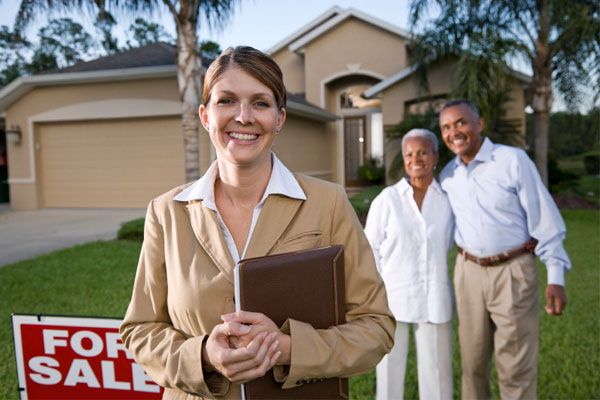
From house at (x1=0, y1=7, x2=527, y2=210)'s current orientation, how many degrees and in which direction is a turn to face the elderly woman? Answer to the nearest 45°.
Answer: approximately 45° to its left

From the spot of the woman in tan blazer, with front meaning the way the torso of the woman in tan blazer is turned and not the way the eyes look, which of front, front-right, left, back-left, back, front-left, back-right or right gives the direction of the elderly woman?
back-left

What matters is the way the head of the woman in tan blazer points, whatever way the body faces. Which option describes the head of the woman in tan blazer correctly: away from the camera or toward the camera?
toward the camera

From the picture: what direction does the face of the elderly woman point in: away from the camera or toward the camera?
toward the camera

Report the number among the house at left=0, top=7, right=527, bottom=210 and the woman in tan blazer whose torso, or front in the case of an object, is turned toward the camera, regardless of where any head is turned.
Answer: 2

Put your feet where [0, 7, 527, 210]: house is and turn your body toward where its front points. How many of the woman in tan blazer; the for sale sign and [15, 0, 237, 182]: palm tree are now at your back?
0

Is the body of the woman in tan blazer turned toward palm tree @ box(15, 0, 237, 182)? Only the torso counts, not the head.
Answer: no

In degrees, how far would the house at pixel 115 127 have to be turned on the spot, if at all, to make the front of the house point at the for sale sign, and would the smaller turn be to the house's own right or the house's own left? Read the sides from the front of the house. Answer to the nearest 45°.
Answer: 0° — it already faces it

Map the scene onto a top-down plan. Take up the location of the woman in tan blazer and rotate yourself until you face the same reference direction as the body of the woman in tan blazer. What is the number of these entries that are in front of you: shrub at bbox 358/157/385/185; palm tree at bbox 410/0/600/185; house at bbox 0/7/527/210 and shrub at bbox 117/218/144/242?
0

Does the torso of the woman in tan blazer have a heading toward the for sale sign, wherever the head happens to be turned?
no

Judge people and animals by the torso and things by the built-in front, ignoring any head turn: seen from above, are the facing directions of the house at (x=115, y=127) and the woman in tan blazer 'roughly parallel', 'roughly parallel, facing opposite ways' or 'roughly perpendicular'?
roughly parallel

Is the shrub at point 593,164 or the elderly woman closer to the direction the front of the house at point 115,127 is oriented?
the elderly woman

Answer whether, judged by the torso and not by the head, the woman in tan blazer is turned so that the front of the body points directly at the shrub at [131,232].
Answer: no

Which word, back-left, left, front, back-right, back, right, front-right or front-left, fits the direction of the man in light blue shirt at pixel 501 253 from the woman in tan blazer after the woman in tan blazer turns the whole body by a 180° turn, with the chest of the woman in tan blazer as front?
front-right

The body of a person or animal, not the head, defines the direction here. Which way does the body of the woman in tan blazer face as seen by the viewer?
toward the camera

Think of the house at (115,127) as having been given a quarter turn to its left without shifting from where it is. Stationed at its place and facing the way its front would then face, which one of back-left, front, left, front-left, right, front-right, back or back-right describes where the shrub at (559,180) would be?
front

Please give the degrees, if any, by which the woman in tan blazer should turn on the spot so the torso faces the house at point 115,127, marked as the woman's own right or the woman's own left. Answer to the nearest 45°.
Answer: approximately 180°
